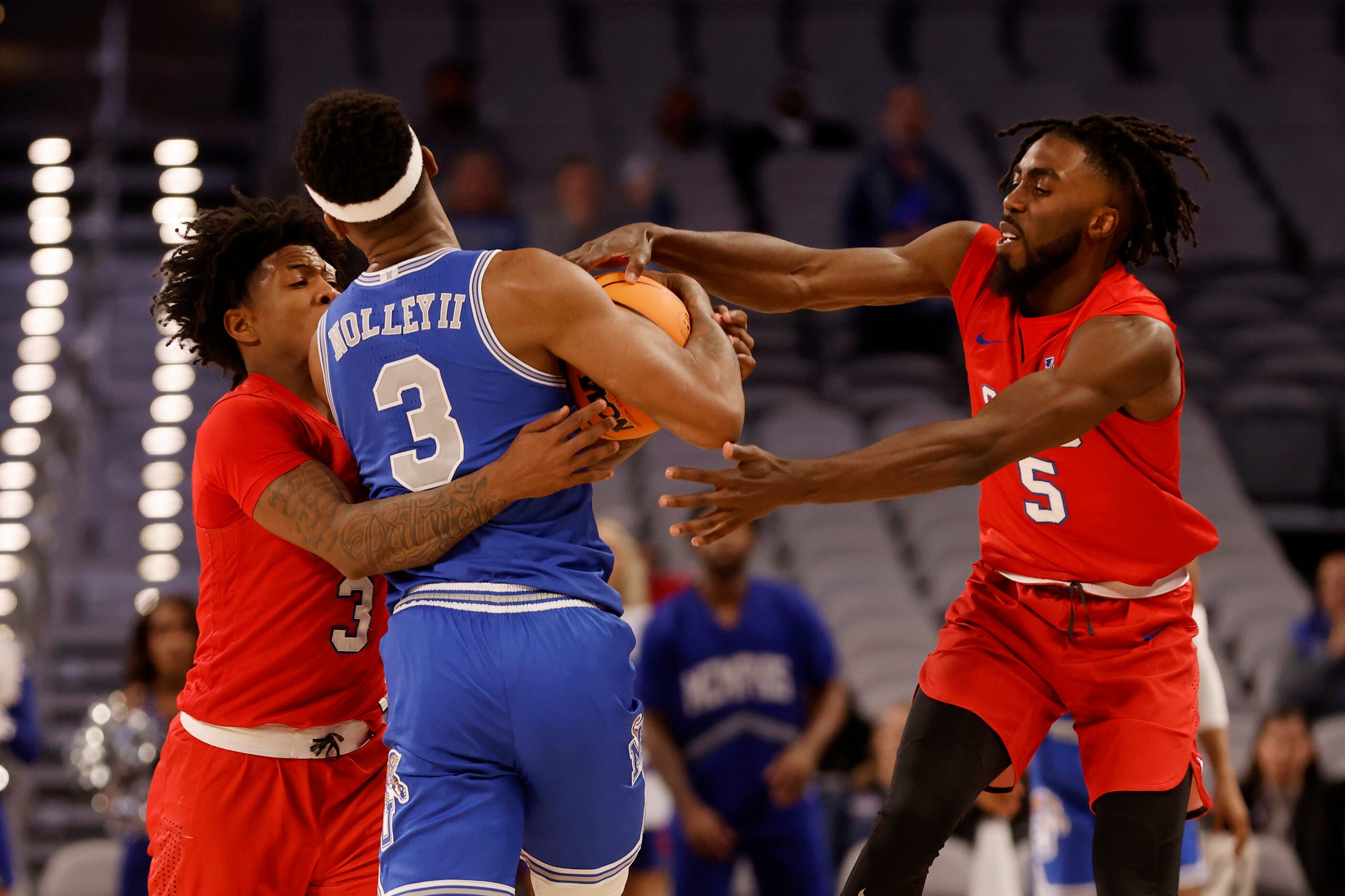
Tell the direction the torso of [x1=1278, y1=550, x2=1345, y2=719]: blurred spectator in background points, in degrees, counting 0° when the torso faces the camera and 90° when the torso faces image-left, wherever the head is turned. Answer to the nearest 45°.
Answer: approximately 0°

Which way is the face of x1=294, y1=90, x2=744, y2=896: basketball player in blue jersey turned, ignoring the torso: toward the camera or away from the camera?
away from the camera

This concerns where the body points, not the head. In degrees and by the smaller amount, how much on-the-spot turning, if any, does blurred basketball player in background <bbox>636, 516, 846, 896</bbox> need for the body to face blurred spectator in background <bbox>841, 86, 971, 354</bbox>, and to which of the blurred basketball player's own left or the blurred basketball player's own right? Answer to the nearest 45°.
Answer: approximately 180°

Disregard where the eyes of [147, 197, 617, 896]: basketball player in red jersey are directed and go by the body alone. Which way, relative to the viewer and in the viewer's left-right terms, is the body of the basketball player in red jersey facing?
facing the viewer and to the right of the viewer

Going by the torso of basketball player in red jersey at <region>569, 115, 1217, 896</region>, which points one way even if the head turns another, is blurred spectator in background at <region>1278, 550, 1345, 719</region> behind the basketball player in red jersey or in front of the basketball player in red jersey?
behind

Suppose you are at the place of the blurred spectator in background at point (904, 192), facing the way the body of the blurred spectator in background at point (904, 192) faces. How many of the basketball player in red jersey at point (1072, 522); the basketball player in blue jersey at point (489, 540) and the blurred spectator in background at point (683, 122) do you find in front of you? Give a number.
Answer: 2

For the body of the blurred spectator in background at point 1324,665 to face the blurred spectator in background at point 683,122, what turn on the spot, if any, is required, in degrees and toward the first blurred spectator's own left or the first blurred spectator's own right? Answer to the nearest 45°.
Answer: approximately 135° to the first blurred spectator's own right

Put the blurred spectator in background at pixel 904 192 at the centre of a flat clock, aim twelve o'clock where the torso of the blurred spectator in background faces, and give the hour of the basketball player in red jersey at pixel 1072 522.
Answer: The basketball player in red jersey is roughly at 12 o'clock from the blurred spectator in background.

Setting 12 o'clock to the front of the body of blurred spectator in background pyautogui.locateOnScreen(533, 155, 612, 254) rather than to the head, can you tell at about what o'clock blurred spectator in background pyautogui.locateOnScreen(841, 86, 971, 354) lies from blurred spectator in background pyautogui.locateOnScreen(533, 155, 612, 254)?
blurred spectator in background pyautogui.locateOnScreen(841, 86, 971, 354) is roughly at 9 o'clock from blurred spectator in background pyautogui.locateOnScreen(533, 155, 612, 254).

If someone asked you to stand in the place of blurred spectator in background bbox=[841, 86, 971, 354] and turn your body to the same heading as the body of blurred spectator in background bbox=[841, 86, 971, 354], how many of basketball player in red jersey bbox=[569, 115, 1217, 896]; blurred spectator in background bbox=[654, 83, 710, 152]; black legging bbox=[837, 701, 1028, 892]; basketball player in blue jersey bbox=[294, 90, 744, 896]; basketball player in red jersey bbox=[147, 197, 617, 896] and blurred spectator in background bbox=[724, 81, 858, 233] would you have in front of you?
4

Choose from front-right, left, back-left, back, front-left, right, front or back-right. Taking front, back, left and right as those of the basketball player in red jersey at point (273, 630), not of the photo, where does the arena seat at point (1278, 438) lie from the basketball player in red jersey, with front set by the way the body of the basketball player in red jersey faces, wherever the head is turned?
left

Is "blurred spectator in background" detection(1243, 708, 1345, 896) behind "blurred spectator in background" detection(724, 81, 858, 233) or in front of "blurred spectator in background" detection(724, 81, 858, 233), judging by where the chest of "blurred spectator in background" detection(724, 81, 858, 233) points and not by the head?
in front
